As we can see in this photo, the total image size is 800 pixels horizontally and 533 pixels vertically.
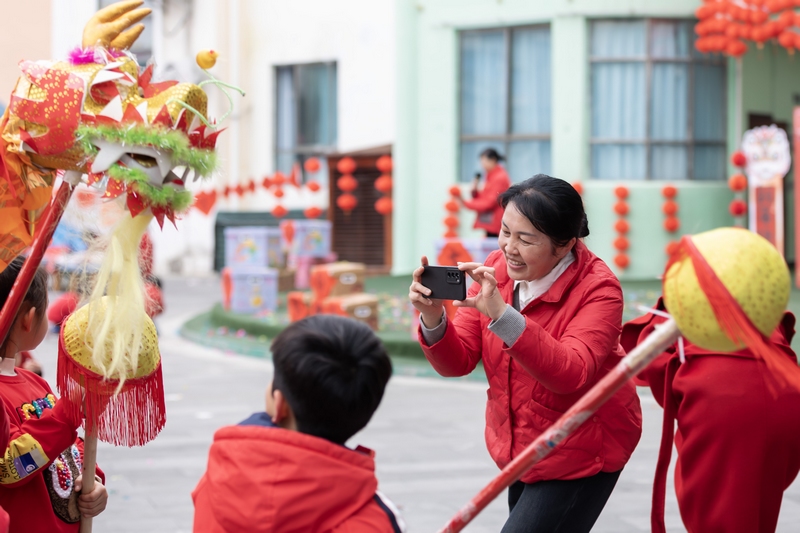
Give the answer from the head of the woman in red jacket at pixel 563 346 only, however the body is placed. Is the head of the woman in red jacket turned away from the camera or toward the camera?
toward the camera

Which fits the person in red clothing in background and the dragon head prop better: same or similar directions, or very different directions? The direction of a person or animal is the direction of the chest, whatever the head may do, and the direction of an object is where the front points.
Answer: very different directions

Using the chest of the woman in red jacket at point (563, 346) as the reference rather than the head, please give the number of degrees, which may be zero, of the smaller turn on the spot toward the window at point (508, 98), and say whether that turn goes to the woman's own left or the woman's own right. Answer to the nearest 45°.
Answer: approximately 135° to the woman's own right

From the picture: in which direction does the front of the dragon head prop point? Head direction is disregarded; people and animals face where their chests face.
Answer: to the viewer's right

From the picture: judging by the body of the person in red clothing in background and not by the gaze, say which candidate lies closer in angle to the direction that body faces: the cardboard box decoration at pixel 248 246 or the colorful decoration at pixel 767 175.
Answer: the cardboard box decoration

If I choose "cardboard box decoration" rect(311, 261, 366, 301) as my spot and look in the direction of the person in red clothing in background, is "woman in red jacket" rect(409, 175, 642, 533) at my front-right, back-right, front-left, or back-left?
back-right

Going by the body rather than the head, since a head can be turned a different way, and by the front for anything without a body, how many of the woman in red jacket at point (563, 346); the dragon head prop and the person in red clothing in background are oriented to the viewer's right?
1

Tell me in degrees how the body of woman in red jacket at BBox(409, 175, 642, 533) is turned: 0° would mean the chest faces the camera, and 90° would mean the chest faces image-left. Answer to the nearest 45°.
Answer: approximately 45°

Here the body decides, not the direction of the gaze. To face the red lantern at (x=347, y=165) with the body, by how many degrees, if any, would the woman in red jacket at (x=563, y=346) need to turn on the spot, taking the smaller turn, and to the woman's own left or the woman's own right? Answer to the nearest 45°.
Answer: approximately 135° to the woman's own right
